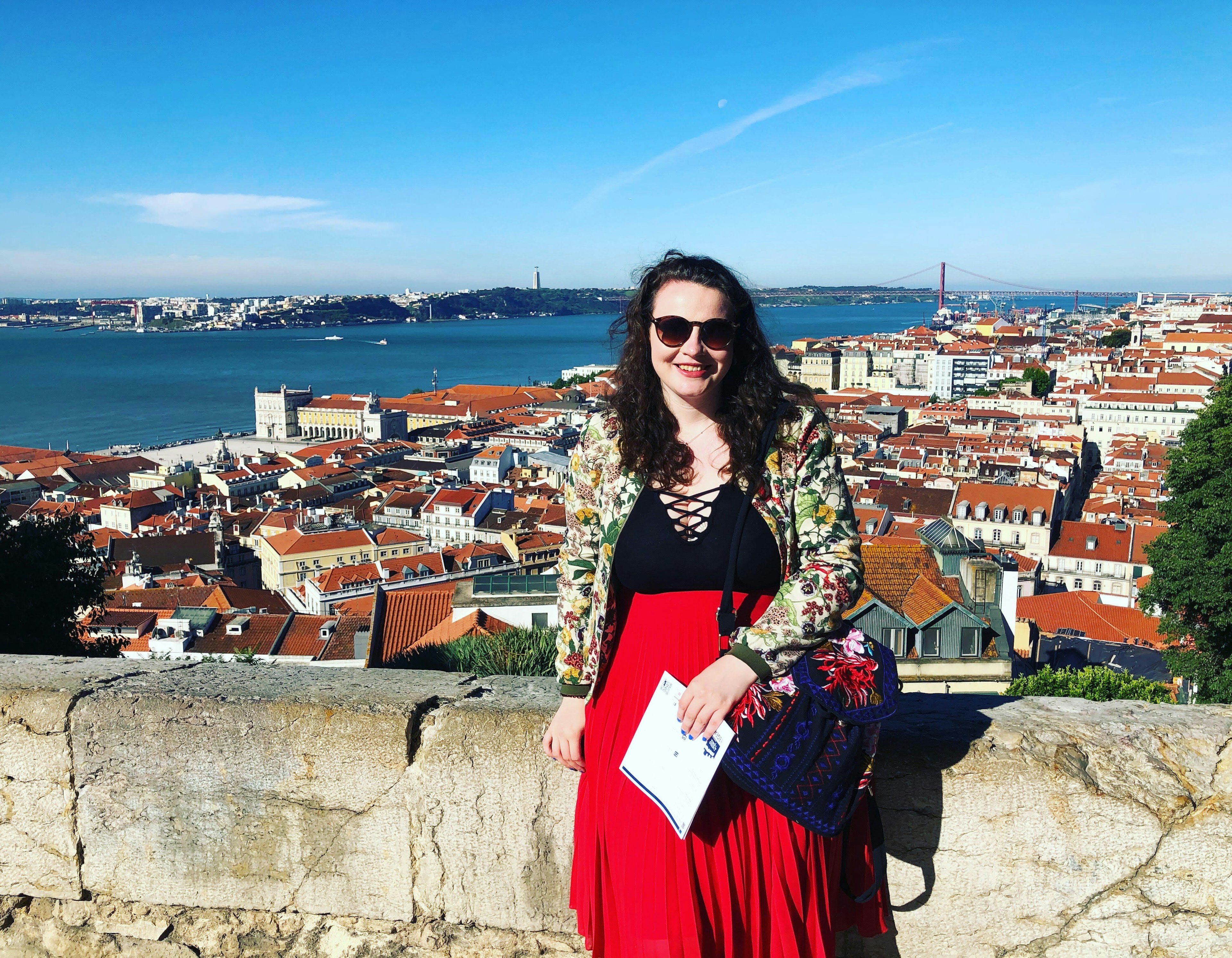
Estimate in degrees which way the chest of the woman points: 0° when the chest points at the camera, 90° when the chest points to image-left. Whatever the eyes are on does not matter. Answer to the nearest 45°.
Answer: approximately 0°

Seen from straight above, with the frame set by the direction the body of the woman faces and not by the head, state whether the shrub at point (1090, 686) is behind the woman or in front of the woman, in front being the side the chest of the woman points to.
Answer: behind

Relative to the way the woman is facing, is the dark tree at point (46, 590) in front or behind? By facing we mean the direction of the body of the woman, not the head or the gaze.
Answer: behind

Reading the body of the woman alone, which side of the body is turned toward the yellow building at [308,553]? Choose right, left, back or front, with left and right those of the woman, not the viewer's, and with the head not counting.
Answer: back
